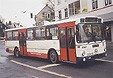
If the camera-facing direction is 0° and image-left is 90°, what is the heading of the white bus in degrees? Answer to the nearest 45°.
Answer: approximately 315°
